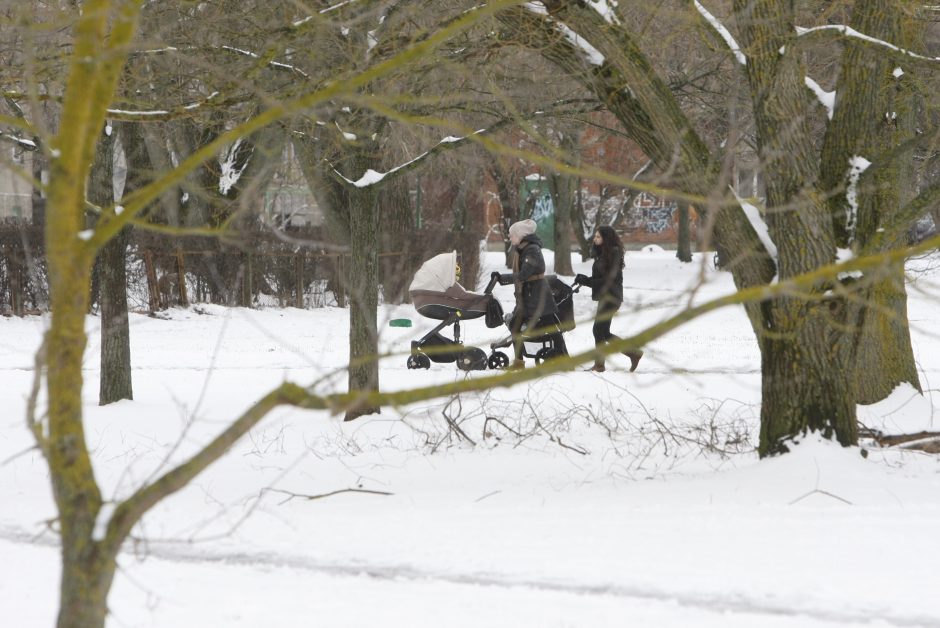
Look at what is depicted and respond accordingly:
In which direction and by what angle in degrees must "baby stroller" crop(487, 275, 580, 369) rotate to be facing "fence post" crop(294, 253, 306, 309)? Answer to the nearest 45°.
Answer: approximately 45° to its right

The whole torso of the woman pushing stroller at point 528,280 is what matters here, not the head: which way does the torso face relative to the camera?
to the viewer's left

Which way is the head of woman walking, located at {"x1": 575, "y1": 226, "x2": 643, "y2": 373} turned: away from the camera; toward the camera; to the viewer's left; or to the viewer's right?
to the viewer's left

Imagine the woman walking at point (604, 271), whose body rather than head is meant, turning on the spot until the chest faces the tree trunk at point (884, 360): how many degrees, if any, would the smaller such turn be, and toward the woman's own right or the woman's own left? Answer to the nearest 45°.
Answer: approximately 135° to the woman's own left

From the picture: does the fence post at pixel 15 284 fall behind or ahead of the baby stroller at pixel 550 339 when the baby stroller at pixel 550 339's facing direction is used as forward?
ahead

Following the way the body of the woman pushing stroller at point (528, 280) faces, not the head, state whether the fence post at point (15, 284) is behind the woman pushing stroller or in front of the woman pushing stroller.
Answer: in front

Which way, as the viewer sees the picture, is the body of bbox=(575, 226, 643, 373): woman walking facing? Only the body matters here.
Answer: to the viewer's left

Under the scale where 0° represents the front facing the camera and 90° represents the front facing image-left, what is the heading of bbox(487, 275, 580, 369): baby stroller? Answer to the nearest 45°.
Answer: approximately 90°

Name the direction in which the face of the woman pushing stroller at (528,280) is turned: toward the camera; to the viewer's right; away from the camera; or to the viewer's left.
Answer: to the viewer's left

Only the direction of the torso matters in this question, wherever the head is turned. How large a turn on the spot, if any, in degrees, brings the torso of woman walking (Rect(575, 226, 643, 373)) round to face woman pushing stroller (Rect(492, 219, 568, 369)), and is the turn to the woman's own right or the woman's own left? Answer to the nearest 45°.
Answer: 0° — they already face them

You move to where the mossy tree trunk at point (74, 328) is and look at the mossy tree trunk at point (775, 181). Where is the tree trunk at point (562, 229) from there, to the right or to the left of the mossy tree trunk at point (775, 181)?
left

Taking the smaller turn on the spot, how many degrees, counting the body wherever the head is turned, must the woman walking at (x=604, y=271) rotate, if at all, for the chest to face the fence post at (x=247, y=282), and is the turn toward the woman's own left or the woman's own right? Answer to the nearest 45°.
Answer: approximately 45° to the woman's own right

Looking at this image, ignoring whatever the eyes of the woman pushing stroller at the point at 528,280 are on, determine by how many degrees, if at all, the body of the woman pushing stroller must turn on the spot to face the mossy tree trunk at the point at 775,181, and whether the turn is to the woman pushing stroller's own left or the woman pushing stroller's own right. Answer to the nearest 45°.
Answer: approximately 90° to the woman pushing stroller's own left
